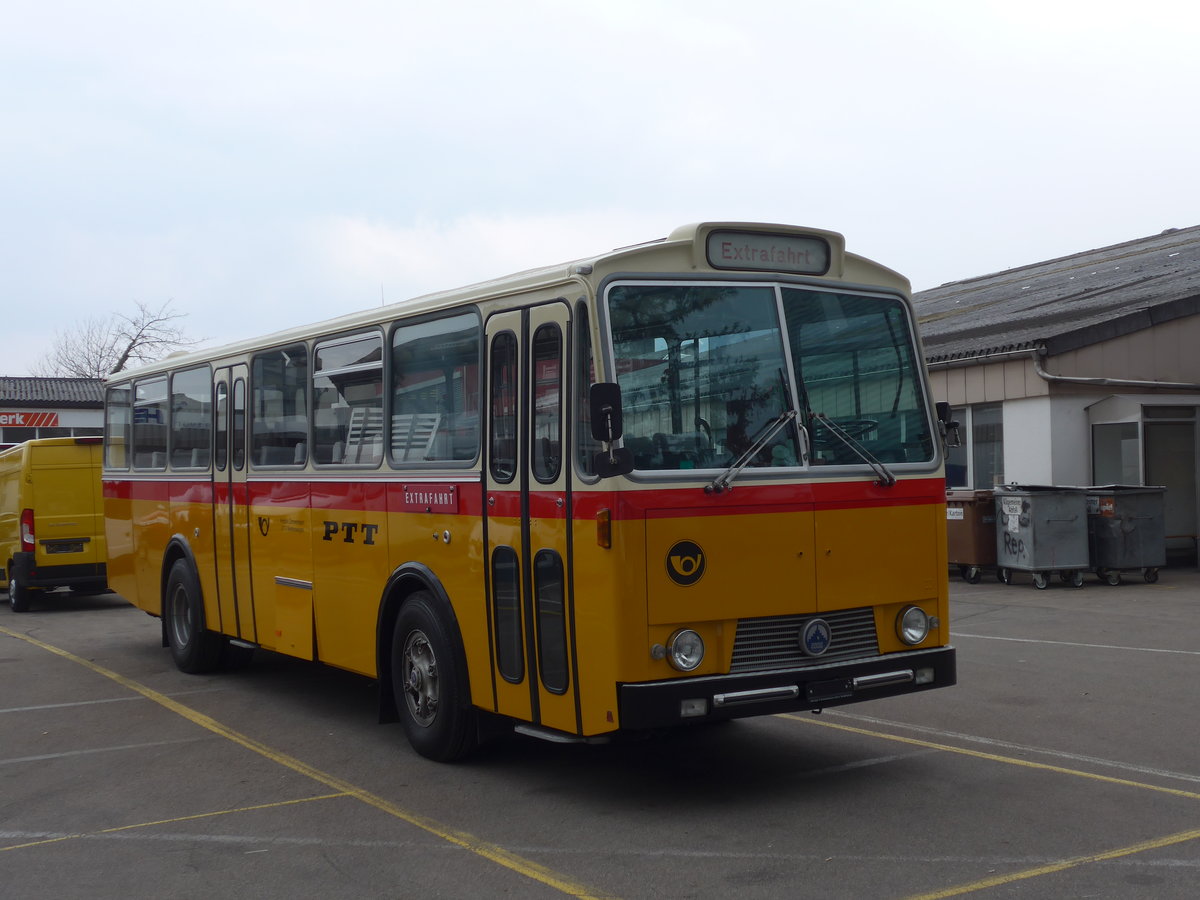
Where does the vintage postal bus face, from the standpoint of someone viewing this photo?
facing the viewer and to the right of the viewer

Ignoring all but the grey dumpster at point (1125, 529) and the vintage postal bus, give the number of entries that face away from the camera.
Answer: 0

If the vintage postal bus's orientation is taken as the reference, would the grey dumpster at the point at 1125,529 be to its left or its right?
on its left

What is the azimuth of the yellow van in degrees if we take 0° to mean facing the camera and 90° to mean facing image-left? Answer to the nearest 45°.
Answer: approximately 135°

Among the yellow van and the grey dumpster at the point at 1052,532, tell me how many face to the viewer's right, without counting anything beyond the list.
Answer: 0

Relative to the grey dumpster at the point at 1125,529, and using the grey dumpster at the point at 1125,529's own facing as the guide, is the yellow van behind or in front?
in front

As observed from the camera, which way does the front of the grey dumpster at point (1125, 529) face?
facing the viewer and to the left of the viewer

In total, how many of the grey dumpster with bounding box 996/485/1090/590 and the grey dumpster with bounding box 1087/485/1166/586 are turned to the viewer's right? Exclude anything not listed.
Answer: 0

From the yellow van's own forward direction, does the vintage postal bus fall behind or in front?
behind

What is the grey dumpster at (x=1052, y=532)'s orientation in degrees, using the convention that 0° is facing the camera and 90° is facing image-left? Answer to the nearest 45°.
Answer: approximately 45°

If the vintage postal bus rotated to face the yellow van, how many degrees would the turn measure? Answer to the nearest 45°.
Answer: approximately 180°

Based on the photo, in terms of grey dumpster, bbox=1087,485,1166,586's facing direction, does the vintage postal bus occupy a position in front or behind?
in front
